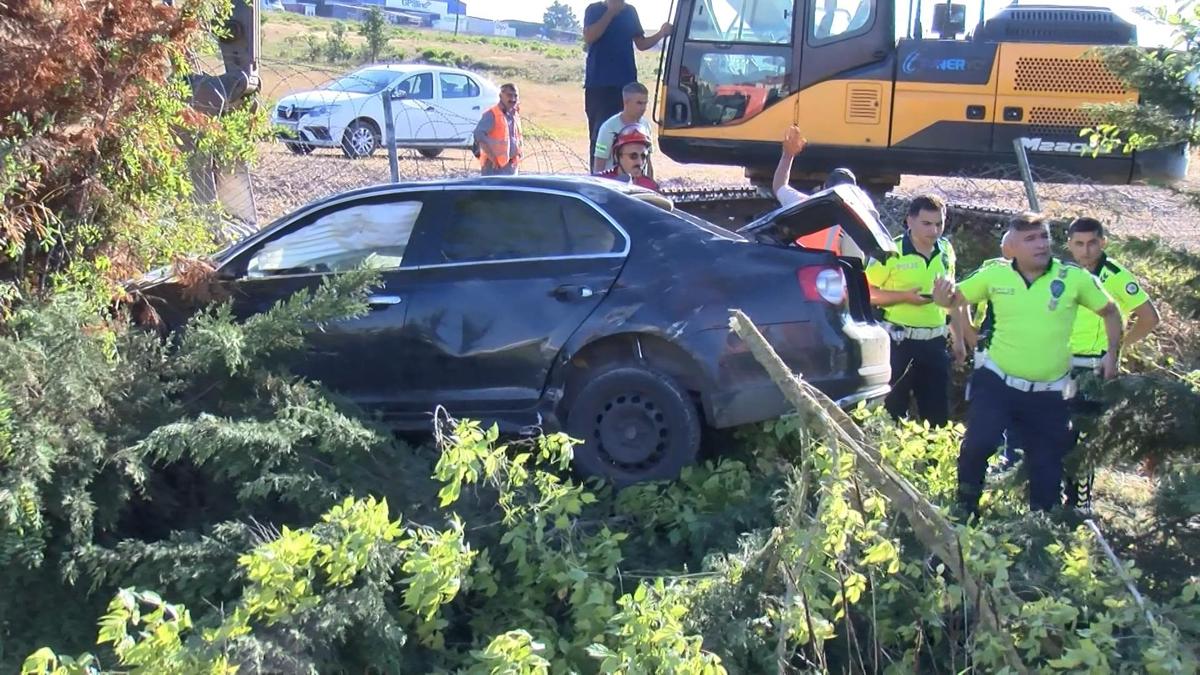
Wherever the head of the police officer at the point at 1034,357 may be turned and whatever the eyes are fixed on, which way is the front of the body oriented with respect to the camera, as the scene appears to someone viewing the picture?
toward the camera

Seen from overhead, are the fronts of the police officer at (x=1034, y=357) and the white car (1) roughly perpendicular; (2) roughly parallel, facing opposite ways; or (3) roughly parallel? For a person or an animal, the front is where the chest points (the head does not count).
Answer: roughly parallel

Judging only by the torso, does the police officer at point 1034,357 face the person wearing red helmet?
no

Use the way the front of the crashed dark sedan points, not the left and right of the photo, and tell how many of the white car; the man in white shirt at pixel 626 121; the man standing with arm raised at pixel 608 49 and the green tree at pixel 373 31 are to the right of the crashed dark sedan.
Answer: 4

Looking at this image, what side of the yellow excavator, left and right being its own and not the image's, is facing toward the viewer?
left

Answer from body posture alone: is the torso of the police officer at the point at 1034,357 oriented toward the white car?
no

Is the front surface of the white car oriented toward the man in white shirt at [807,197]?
no

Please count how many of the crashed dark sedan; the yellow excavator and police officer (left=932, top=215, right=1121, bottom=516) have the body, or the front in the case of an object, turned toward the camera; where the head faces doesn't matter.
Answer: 1

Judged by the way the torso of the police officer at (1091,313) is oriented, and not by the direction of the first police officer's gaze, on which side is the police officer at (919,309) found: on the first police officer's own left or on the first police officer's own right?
on the first police officer's own right

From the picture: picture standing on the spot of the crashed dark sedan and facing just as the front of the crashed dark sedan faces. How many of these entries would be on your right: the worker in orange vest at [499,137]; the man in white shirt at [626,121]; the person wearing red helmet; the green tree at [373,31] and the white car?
5

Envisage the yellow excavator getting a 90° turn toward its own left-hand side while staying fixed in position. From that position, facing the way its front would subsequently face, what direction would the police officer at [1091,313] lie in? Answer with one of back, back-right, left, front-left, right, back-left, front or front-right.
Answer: front

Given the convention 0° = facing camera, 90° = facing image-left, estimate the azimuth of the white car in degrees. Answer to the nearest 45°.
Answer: approximately 45°

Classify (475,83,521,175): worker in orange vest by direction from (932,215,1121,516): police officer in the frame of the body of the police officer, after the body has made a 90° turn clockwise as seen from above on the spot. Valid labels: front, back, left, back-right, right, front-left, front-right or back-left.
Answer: front-right

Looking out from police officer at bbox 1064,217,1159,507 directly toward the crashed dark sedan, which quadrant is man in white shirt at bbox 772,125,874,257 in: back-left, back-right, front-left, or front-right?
front-right

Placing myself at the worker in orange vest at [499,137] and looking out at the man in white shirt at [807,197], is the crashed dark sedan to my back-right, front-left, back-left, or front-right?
front-right

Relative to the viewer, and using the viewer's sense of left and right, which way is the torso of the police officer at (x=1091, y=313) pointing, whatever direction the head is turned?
facing the viewer and to the left of the viewer

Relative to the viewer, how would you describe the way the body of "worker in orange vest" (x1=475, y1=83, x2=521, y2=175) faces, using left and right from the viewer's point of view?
facing the viewer and to the right of the viewer

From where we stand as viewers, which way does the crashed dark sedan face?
facing to the left of the viewer

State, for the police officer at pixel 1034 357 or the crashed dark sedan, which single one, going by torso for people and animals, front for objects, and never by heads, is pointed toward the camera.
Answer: the police officer
